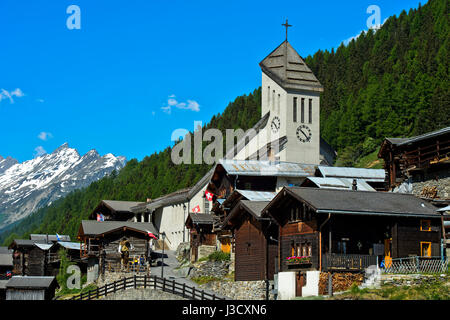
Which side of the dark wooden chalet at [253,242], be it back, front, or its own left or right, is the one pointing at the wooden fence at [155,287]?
front

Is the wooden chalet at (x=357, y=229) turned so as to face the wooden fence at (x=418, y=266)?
no

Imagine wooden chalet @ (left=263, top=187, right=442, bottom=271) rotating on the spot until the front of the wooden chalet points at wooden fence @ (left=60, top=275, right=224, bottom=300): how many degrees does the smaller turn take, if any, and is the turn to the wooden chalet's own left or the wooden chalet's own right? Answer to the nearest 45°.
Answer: approximately 45° to the wooden chalet's own right

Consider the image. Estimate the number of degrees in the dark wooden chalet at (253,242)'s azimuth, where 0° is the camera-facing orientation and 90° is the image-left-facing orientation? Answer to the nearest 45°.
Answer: approximately 45°

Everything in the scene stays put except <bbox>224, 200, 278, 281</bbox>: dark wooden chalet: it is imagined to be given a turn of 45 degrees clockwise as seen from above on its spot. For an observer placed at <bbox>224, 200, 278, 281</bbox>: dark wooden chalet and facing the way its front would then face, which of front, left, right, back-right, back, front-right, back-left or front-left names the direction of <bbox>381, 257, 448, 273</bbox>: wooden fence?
back-left

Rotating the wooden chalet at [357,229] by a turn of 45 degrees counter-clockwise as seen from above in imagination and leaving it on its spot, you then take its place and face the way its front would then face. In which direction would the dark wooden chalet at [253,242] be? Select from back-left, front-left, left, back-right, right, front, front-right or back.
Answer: back-right

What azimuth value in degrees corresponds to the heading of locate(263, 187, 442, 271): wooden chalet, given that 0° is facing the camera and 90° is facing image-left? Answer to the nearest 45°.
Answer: approximately 45°

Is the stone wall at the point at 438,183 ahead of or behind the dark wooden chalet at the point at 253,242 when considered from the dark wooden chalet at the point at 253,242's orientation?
behind

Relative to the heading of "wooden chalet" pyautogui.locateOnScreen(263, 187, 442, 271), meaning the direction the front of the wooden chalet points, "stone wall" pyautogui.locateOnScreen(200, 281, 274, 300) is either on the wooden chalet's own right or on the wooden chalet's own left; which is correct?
on the wooden chalet's own right
